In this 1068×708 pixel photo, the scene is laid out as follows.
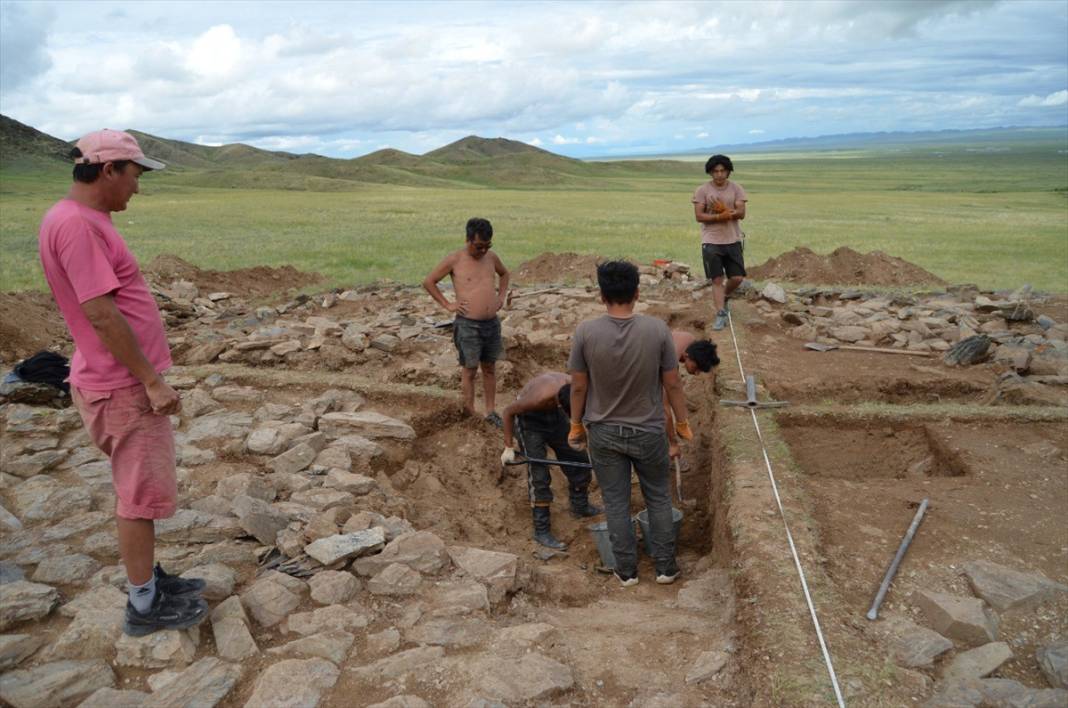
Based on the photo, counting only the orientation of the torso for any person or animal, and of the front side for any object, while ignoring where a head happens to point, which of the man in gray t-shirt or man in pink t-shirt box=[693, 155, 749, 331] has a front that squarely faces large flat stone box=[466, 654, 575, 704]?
the man in pink t-shirt

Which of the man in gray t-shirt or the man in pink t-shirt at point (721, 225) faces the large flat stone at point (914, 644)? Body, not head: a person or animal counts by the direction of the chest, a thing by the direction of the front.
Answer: the man in pink t-shirt

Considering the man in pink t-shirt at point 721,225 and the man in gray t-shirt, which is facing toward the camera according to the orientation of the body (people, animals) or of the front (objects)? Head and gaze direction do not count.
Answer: the man in pink t-shirt

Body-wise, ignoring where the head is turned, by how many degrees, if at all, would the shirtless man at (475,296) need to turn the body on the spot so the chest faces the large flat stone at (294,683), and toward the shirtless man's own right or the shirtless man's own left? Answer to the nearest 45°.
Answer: approximately 45° to the shirtless man's own right

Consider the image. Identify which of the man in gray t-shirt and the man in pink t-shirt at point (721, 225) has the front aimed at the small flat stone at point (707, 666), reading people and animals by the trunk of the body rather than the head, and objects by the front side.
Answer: the man in pink t-shirt

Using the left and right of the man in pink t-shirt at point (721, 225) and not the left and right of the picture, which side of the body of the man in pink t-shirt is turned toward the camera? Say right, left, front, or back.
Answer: front

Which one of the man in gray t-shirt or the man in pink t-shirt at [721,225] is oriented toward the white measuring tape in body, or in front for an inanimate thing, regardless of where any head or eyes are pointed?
the man in pink t-shirt

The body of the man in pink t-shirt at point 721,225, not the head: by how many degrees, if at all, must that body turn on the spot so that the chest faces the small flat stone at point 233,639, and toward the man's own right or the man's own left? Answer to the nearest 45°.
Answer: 0° — they already face it

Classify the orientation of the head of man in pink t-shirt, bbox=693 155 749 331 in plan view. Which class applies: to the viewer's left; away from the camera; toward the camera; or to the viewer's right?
toward the camera

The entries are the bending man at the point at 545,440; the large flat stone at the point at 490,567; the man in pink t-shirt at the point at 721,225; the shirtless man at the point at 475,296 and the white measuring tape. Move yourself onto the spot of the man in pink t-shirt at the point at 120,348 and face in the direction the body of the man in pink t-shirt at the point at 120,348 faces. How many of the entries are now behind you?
0

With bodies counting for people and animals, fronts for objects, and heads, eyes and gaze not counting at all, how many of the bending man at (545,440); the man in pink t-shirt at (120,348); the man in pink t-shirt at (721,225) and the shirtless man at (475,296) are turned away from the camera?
0

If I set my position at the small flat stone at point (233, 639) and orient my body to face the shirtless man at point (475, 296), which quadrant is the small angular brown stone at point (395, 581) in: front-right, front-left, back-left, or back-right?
front-right

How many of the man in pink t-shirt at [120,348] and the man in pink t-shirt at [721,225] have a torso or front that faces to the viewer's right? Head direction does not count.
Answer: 1

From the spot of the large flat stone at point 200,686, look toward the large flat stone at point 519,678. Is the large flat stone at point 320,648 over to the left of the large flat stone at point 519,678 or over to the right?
left

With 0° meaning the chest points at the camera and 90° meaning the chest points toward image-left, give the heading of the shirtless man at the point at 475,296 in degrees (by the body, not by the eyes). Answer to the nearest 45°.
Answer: approximately 315°

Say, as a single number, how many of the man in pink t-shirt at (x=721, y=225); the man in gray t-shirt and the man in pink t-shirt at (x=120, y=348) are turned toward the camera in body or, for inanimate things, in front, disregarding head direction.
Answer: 1

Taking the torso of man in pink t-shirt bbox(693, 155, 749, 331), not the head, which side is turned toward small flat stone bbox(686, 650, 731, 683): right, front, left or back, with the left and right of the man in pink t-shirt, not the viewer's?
front

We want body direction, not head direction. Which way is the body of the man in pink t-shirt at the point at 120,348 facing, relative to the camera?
to the viewer's right
